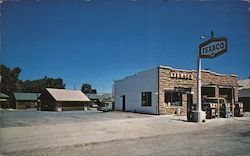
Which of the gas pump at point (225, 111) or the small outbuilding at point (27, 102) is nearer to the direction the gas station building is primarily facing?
the gas pump

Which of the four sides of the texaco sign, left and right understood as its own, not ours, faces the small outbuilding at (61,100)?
right

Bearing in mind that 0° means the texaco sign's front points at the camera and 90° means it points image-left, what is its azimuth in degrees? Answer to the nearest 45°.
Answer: approximately 45°

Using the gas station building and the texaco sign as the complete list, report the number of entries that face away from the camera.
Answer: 0

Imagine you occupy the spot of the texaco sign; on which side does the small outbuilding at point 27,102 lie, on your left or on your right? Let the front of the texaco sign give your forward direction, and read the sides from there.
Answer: on your right

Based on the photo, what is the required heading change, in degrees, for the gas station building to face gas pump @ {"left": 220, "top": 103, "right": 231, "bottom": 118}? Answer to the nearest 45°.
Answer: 0° — it already faces it

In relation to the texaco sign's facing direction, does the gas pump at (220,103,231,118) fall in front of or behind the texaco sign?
behind

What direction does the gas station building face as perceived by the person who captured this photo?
facing the viewer and to the right of the viewer
